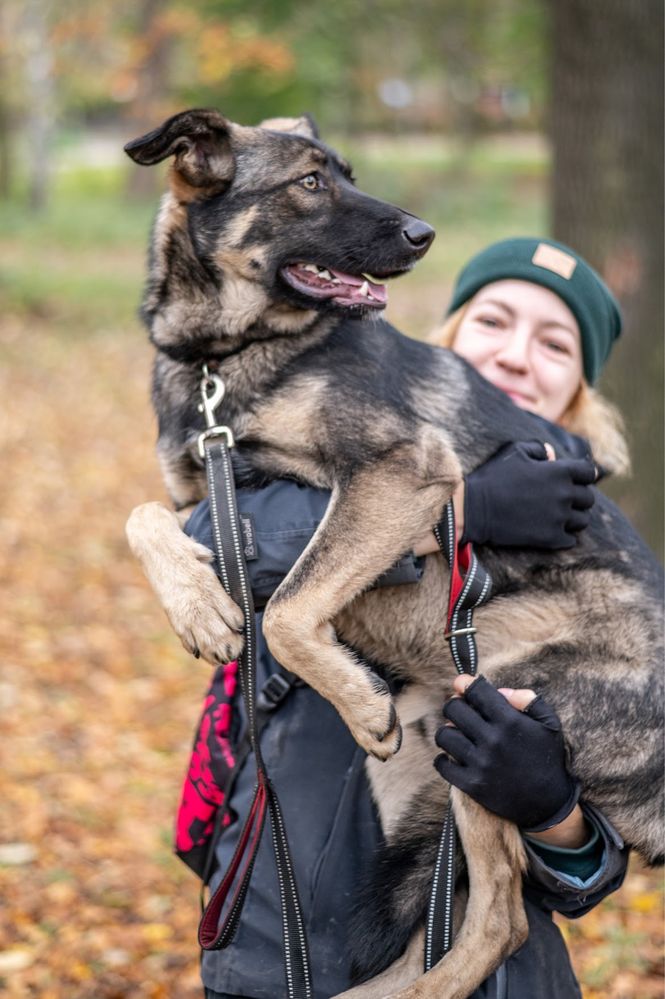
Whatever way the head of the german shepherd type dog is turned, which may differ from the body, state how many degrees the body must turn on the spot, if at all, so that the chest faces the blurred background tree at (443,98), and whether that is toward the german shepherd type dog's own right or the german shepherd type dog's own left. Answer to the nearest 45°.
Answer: approximately 135° to the german shepherd type dog's own right

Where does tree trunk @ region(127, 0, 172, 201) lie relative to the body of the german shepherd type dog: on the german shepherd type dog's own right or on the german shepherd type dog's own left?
on the german shepherd type dog's own right

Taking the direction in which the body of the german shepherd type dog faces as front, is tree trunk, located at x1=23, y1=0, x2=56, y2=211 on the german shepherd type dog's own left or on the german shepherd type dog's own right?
on the german shepherd type dog's own right

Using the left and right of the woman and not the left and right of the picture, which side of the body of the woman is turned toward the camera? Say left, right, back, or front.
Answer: front

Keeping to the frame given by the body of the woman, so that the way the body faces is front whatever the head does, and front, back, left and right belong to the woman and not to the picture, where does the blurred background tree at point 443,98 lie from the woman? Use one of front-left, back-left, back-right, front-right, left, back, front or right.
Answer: back

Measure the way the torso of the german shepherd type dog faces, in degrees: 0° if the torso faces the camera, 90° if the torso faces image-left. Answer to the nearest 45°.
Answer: approximately 45°

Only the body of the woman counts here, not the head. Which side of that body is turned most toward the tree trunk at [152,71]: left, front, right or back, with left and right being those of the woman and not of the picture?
back
